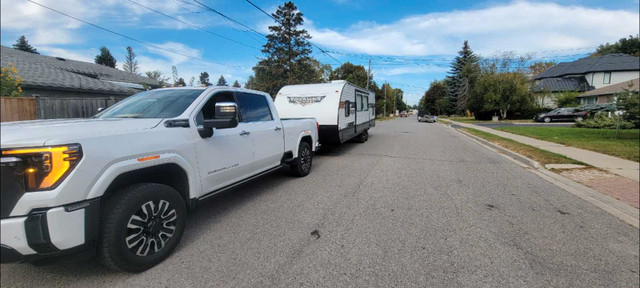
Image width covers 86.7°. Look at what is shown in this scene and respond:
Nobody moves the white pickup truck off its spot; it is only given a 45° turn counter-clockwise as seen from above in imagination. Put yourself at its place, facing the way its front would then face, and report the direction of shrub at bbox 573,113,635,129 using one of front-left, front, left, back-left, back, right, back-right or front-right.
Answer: left

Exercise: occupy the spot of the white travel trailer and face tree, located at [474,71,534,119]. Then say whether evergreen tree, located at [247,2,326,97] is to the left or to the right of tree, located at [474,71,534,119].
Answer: left

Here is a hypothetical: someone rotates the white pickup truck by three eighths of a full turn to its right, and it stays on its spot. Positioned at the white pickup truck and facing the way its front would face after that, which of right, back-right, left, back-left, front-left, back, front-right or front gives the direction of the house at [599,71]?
right

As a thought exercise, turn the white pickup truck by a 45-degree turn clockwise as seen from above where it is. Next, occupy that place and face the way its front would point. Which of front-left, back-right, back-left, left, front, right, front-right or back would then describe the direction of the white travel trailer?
back-right

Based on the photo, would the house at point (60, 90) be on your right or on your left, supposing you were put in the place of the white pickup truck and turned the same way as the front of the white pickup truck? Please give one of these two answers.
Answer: on your right

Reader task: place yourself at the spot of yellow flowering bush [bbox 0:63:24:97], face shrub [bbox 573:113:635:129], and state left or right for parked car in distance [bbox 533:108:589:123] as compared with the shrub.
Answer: left

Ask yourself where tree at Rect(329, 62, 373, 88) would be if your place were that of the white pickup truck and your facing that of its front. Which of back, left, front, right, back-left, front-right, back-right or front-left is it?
back

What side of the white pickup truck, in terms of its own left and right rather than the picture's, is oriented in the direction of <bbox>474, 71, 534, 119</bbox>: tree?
back

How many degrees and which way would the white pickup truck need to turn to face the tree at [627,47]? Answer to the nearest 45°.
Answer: approximately 135° to its left

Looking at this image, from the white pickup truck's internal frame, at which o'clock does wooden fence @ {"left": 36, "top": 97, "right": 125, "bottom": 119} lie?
The wooden fence is roughly at 4 o'clock from the white pickup truck.

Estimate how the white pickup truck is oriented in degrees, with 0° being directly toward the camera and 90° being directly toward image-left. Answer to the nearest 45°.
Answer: approximately 45°

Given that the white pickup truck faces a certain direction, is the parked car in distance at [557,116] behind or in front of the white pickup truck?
behind

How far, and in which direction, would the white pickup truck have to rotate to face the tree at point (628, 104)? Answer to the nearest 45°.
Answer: approximately 135° to its left
